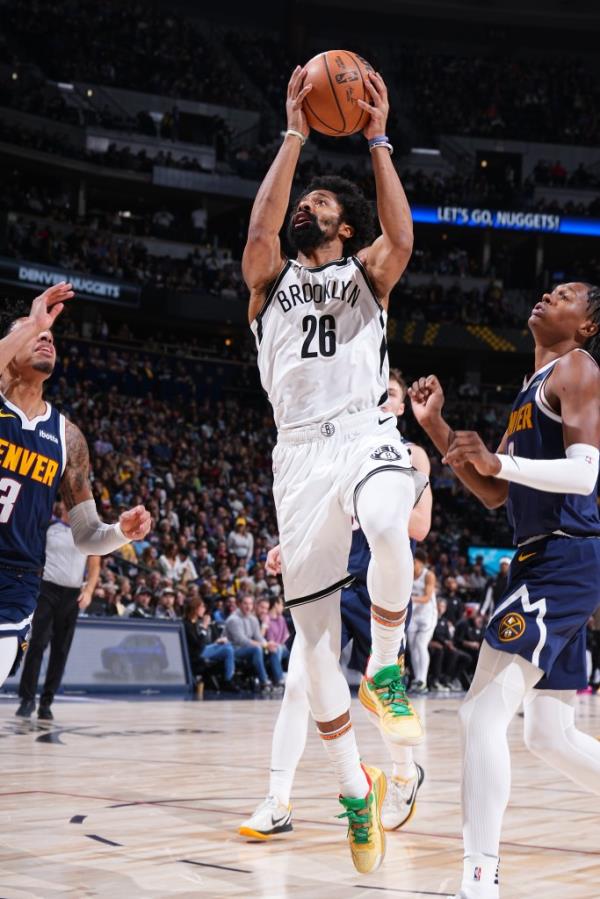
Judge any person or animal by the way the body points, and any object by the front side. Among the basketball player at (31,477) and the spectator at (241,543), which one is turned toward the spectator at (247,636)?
the spectator at (241,543)

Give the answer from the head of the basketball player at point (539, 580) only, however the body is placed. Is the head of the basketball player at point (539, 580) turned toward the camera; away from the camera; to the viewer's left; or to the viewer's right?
to the viewer's left

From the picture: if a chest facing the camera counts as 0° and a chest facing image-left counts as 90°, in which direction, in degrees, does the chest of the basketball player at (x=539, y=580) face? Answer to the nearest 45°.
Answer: approximately 90°

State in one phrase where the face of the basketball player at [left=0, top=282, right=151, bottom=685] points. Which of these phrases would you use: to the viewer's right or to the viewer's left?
to the viewer's right

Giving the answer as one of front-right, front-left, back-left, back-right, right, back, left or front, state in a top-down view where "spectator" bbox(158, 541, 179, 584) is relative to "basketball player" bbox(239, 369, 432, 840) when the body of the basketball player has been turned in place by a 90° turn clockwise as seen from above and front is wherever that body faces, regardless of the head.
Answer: front-right

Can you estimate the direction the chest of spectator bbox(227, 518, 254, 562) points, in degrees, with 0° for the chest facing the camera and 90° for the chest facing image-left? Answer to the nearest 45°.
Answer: approximately 0°

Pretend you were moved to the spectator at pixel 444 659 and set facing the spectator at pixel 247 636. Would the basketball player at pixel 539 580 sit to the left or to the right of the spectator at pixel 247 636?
left
